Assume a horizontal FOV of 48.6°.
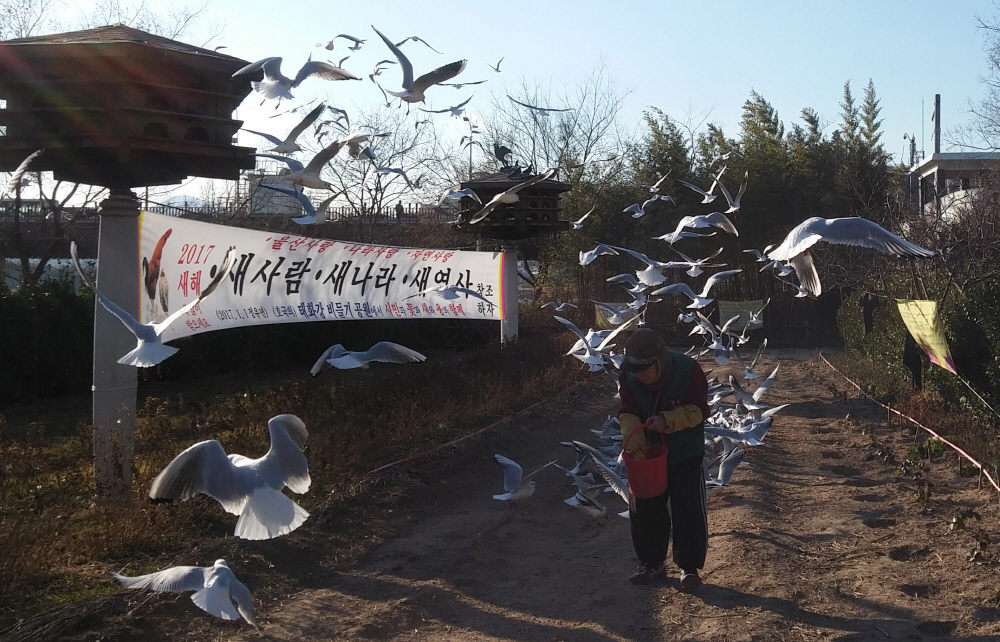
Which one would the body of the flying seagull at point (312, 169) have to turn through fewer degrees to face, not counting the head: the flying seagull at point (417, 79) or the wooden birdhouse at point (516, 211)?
the flying seagull
